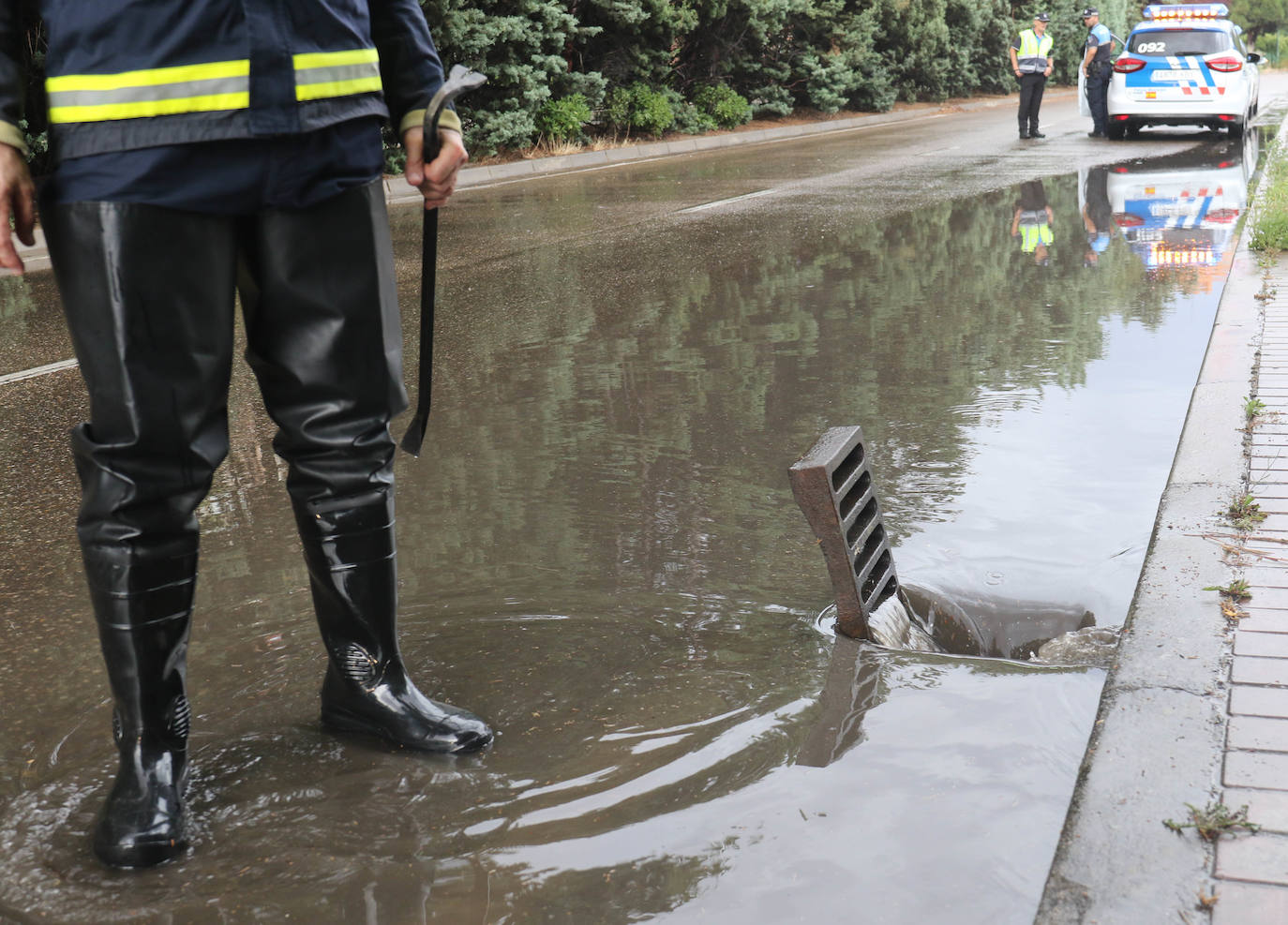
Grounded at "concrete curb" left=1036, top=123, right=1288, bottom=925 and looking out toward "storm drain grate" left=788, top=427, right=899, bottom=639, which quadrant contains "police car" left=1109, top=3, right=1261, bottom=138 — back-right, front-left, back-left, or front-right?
front-right

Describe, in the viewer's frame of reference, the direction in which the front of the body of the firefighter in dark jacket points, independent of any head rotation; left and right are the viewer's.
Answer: facing the viewer and to the right of the viewer

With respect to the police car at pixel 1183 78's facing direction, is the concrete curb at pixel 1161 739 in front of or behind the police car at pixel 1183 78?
behind

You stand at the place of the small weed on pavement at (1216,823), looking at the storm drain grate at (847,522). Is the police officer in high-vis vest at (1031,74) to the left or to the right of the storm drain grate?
right

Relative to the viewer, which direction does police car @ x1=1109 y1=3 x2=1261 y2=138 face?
away from the camera

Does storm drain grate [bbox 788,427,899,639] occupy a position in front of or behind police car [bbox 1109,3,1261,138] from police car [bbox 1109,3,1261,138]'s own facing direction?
behind

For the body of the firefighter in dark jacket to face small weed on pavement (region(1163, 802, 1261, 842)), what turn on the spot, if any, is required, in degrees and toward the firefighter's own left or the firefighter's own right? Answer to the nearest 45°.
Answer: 0° — they already face it

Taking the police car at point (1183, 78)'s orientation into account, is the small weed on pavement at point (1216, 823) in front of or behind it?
behind

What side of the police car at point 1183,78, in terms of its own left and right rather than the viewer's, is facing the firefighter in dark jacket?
back

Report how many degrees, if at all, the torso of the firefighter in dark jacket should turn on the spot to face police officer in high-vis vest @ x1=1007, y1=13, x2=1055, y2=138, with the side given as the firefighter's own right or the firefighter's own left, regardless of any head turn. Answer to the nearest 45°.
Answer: approximately 90° to the firefighter's own left
